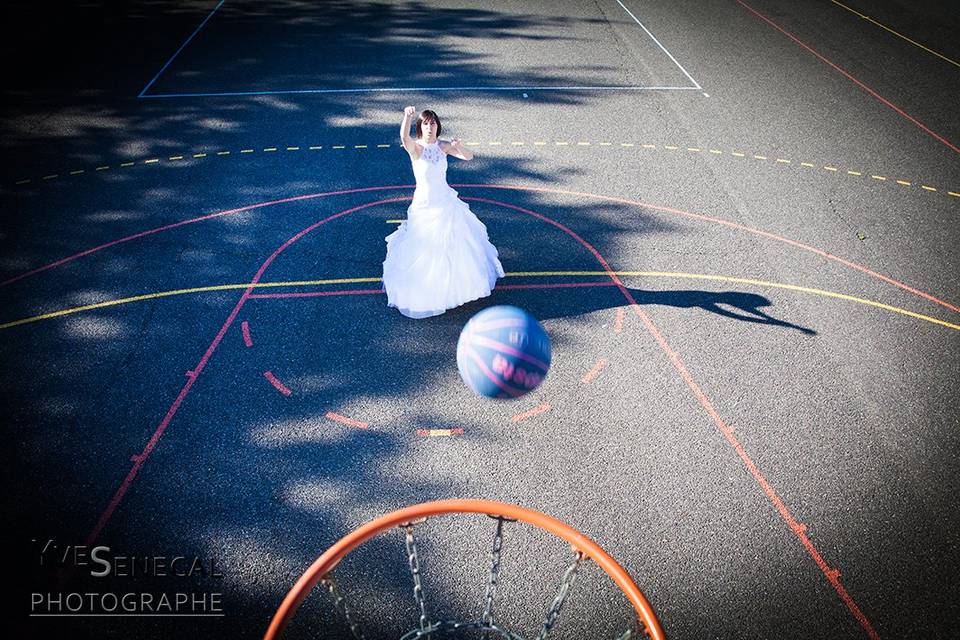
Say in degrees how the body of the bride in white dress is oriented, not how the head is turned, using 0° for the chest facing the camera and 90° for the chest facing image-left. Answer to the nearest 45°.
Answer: approximately 0°

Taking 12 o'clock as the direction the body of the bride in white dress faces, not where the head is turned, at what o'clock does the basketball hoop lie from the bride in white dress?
The basketball hoop is roughly at 12 o'clock from the bride in white dress.
